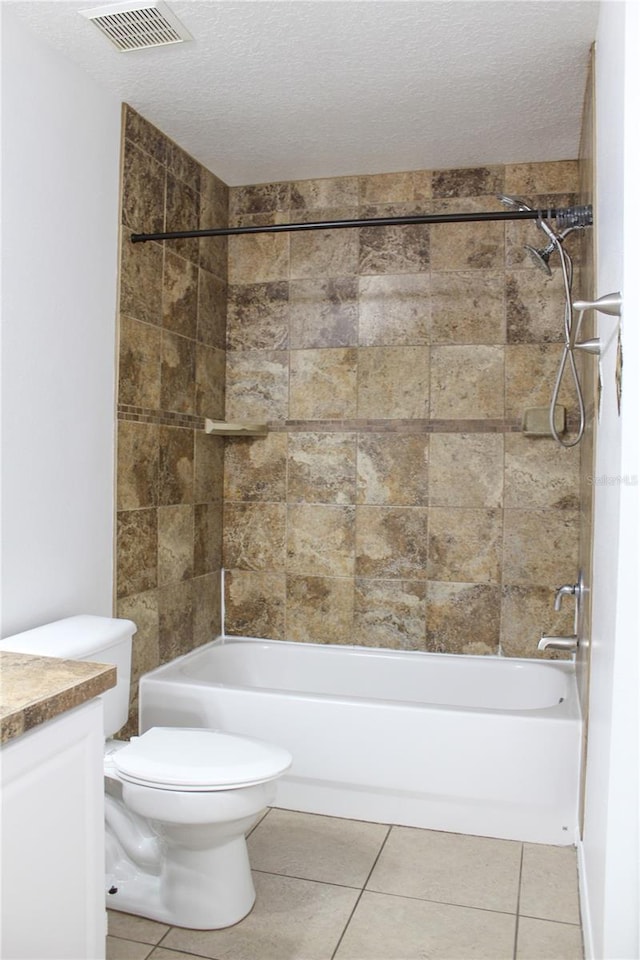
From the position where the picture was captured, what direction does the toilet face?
facing the viewer and to the right of the viewer

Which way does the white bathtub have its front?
toward the camera

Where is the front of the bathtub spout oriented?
to the viewer's left

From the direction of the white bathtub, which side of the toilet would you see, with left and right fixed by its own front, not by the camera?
left

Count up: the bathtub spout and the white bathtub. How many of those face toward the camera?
1

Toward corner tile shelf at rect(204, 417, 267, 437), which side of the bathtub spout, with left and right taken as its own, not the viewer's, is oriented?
front

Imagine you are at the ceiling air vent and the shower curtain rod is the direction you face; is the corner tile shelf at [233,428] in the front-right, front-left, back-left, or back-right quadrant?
front-left

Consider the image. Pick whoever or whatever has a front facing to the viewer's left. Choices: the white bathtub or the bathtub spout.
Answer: the bathtub spout

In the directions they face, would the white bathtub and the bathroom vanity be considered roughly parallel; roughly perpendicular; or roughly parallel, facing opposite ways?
roughly perpendicular

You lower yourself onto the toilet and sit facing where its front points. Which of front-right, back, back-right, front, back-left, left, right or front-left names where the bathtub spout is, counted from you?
front-left

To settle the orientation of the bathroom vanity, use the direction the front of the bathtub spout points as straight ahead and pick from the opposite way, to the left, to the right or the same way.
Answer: the opposite way

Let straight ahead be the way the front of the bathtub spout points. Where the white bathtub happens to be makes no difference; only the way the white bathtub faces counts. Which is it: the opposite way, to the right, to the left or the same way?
to the left

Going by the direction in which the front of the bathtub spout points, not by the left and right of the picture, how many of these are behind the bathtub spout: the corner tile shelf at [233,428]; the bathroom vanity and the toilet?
0

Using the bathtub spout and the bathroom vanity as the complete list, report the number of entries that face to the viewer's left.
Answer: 1

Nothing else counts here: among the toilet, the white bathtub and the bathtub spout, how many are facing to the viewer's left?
1
